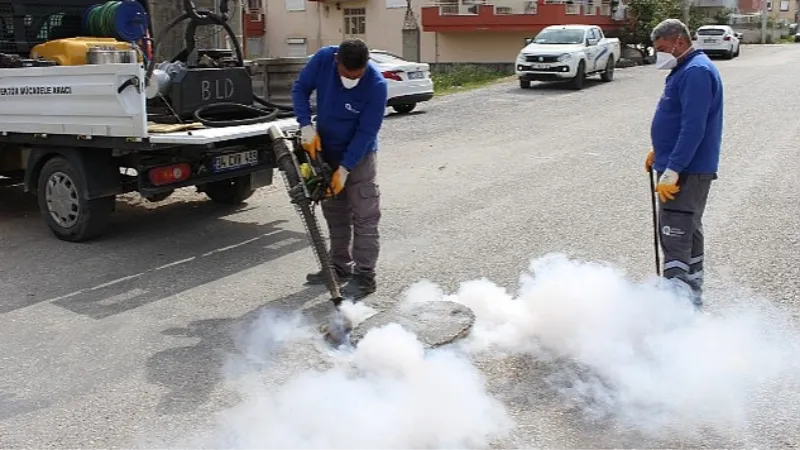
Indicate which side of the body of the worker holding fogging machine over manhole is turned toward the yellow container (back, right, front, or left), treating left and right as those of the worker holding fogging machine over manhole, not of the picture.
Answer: right

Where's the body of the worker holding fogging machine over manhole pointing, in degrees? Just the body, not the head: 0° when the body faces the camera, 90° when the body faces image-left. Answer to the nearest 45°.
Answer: approximately 45°

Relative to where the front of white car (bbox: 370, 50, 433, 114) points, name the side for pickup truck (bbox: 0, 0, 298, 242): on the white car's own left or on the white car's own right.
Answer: on the white car's own left

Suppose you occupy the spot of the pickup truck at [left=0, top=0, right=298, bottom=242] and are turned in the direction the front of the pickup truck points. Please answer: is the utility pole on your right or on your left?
on your right

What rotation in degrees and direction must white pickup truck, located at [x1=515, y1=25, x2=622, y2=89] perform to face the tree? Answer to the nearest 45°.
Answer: approximately 135° to its right

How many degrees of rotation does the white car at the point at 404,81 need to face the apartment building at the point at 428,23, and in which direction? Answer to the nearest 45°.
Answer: approximately 45° to its right

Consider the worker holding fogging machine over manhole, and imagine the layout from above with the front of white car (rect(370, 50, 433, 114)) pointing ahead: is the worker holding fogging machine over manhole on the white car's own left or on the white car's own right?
on the white car's own left

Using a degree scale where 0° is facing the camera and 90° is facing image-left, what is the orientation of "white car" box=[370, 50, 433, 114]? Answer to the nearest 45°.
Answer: approximately 135°
